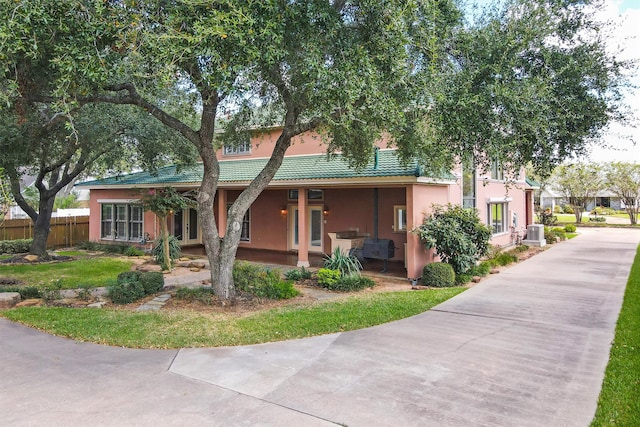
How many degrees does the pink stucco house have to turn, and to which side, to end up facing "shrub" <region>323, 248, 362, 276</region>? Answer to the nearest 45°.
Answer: approximately 45° to its left

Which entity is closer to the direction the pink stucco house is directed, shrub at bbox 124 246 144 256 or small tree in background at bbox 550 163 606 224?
the shrub

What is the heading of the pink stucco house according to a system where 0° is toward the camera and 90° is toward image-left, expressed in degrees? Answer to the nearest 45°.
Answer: approximately 45°

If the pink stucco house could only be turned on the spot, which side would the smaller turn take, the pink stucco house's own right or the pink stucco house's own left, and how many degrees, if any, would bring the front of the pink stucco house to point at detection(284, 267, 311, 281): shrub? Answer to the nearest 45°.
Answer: approximately 45° to the pink stucco house's own left

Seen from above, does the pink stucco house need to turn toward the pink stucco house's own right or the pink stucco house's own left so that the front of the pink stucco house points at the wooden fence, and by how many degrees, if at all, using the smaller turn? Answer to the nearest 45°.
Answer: approximately 45° to the pink stucco house's own right

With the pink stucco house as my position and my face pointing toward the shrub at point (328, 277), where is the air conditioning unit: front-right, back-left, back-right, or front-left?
back-left

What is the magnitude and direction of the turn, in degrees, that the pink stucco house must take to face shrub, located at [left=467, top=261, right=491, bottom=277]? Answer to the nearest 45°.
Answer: approximately 90° to its left

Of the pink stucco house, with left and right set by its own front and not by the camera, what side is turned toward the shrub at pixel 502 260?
left

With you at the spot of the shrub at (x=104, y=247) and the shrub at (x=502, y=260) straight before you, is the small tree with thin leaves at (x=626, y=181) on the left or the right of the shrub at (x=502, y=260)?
left

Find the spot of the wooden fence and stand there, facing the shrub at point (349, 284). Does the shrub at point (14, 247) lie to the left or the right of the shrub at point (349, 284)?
right

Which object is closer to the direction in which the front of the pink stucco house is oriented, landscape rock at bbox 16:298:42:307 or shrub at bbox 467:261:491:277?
the landscape rock
